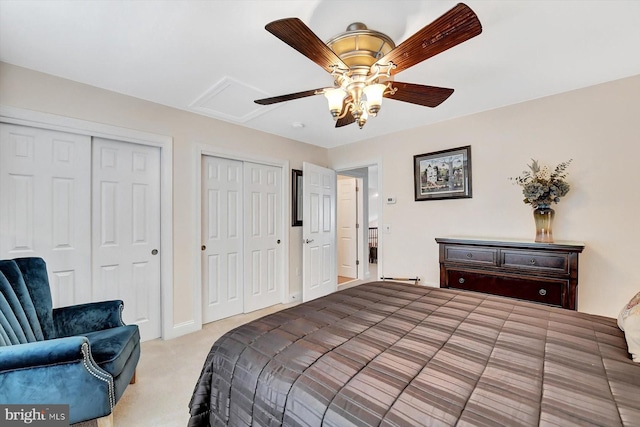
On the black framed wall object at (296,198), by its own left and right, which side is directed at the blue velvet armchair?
right

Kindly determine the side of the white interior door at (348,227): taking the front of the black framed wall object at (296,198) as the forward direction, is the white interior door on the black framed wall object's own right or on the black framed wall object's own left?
on the black framed wall object's own left

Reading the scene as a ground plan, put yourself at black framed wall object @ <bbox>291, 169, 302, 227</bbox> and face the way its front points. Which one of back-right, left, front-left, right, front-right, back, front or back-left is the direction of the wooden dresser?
front

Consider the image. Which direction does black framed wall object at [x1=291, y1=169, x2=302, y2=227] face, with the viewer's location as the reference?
facing the viewer and to the right of the viewer

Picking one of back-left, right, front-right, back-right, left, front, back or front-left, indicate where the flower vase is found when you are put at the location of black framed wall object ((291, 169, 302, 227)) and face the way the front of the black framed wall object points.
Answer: front

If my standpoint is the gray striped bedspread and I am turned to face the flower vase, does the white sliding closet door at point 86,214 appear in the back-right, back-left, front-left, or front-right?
back-left

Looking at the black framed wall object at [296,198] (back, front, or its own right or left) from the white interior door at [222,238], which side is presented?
right

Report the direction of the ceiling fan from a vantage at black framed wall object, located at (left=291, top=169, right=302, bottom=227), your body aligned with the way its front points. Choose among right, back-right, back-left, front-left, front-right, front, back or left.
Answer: front-right

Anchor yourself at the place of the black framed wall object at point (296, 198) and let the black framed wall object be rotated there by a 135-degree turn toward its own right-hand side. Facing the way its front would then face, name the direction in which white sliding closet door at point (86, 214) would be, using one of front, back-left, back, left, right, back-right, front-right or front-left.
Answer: front-left

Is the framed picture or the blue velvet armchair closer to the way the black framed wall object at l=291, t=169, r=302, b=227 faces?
the framed picture

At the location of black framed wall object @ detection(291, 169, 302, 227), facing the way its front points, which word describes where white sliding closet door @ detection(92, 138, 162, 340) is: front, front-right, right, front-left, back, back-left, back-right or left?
right

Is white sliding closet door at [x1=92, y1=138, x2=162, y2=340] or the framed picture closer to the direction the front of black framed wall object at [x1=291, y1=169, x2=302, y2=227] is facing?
the framed picture

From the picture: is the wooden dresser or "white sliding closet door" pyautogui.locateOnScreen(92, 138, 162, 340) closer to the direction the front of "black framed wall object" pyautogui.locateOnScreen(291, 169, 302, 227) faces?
the wooden dresser

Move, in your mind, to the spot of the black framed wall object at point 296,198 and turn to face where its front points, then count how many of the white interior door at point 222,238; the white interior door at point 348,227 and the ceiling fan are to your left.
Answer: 1

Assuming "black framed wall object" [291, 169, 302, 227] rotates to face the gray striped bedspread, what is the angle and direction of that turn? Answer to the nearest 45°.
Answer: approximately 45° to its right

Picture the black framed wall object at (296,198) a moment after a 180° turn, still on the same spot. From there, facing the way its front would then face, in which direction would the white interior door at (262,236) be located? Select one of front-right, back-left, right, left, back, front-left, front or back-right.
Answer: left
